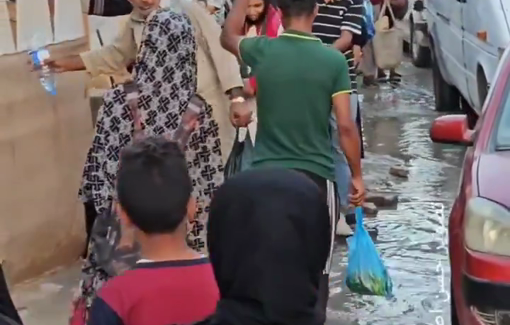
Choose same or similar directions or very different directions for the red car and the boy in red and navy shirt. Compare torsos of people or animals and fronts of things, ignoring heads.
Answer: very different directions

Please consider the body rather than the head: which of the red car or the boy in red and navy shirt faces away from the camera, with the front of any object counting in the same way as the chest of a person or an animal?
the boy in red and navy shirt

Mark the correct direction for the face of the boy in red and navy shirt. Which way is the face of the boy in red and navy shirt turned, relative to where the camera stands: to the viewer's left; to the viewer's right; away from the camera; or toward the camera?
away from the camera

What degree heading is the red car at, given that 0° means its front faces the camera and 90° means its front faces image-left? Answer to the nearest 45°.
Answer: approximately 0°

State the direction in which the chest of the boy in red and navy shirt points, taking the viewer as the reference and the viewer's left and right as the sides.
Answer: facing away from the viewer
